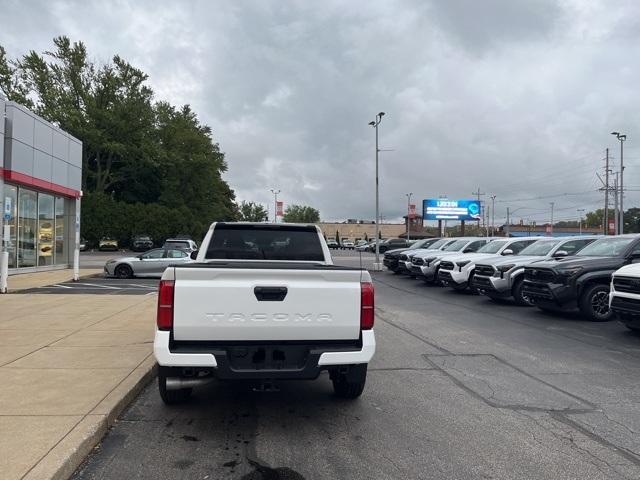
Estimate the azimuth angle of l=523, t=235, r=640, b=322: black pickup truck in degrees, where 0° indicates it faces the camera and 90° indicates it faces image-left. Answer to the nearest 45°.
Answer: approximately 45°

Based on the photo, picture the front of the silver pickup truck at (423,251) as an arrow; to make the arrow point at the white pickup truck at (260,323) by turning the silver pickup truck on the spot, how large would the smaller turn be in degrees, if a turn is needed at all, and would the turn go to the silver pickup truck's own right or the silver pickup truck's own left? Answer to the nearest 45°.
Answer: approximately 45° to the silver pickup truck's own left

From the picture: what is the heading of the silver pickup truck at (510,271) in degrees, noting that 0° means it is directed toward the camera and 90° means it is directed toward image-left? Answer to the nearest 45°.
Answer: approximately 45°

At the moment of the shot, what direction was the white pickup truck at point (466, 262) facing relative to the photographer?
facing the viewer and to the left of the viewer

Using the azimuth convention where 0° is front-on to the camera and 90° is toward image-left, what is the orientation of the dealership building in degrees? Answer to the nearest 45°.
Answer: approximately 315°

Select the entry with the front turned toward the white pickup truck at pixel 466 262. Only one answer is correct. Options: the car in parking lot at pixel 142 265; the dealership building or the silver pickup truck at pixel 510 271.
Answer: the dealership building

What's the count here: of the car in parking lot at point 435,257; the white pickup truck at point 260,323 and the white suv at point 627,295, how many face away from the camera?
1

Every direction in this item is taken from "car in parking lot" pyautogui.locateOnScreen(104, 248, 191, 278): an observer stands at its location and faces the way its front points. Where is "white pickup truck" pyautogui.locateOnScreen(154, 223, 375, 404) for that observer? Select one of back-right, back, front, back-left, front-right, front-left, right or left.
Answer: left

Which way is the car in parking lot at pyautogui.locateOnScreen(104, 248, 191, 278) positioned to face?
to the viewer's left

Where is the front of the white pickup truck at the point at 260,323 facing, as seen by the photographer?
facing away from the viewer

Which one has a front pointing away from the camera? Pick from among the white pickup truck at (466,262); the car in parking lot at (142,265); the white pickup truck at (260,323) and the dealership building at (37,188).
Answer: the white pickup truck at (260,323)

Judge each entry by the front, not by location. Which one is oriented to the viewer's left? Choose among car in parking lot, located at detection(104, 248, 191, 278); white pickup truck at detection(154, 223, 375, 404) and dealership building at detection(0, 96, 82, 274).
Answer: the car in parking lot

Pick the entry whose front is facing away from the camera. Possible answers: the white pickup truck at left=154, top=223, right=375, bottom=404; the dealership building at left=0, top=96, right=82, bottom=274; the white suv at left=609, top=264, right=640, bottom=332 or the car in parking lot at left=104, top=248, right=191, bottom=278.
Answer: the white pickup truck

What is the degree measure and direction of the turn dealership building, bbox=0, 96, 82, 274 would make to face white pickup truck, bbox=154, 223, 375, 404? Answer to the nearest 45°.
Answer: approximately 45° to its right
